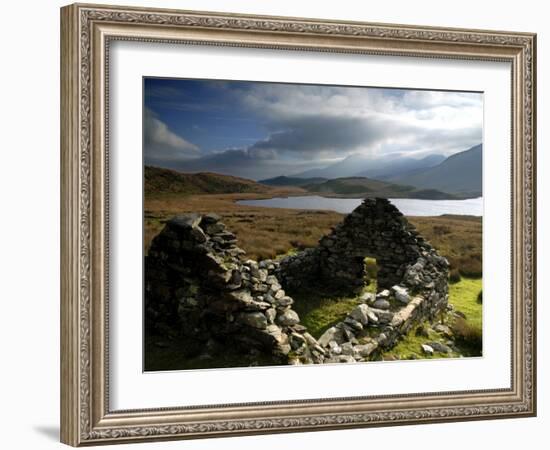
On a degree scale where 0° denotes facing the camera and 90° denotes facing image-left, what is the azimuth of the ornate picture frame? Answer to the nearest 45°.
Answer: approximately 315°
